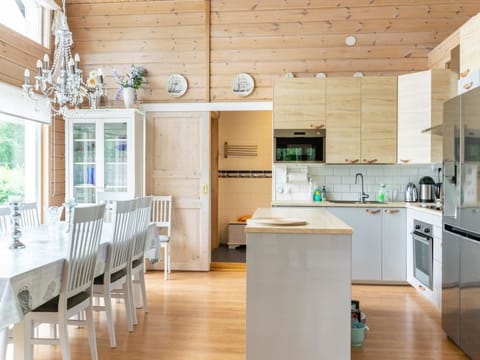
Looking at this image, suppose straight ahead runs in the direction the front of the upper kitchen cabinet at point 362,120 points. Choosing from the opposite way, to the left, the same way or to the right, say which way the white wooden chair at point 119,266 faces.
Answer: to the right

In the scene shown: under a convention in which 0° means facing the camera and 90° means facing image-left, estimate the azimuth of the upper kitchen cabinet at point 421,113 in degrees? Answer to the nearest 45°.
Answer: approximately 45°

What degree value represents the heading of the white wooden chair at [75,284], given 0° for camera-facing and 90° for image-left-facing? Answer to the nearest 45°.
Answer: approximately 135°

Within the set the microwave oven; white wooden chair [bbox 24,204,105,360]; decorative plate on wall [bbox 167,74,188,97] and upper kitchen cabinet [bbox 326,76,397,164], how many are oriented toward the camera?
3

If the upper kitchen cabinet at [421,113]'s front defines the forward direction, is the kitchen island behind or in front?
in front

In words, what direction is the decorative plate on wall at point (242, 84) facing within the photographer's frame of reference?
facing the viewer

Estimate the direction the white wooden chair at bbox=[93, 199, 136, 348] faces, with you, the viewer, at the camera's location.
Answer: facing away from the viewer and to the left of the viewer

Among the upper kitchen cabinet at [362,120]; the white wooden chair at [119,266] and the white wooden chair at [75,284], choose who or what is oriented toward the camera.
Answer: the upper kitchen cabinet

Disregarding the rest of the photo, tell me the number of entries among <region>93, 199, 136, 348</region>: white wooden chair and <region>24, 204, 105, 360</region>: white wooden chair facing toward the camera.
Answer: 0

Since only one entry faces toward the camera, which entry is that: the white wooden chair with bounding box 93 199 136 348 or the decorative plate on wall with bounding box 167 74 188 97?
the decorative plate on wall

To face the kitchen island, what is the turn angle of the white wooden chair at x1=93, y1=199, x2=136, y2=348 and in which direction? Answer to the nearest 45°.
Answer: approximately 180°

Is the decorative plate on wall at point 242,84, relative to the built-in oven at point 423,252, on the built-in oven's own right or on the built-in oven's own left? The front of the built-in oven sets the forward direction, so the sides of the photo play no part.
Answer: on the built-in oven's own right

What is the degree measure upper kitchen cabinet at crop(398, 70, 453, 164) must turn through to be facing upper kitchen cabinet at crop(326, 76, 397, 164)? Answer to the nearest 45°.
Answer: approximately 45° to its right

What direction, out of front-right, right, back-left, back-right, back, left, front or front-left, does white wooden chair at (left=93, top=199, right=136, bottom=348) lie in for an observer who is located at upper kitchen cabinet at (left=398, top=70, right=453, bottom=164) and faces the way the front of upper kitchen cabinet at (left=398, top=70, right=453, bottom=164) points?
front

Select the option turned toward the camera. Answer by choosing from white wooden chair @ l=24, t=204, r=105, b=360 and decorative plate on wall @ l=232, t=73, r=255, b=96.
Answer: the decorative plate on wall

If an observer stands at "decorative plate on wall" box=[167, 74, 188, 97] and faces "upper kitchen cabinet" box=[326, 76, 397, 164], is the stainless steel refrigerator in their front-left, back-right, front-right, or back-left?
front-right

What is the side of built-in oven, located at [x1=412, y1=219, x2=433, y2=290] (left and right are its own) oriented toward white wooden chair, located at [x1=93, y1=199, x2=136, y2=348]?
front

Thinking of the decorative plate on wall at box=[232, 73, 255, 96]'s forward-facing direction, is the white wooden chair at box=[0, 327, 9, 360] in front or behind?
in front

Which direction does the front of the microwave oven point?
toward the camera

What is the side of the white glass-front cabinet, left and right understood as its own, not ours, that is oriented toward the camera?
front

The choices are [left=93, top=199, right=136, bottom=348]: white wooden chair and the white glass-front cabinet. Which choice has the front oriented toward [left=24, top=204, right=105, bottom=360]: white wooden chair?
the white glass-front cabinet
